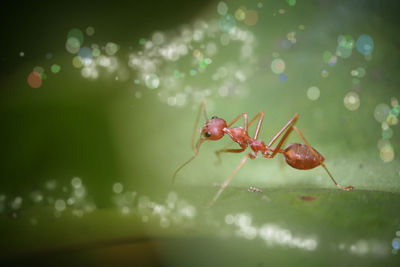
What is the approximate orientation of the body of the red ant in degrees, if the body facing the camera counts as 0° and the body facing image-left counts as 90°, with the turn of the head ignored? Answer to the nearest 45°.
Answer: approximately 90°
